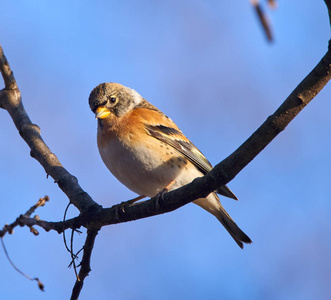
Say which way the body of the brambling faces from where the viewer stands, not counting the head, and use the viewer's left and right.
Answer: facing the viewer and to the left of the viewer
